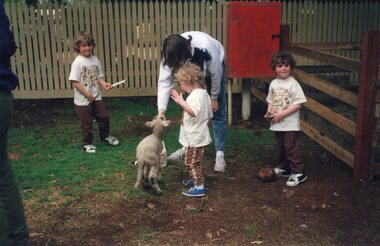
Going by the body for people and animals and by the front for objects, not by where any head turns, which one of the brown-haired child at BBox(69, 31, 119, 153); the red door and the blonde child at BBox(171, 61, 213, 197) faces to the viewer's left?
the blonde child at BBox(171, 61, 213, 197)

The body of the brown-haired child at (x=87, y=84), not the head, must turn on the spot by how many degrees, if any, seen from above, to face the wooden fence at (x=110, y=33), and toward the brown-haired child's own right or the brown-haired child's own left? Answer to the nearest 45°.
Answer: approximately 135° to the brown-haired child's own left

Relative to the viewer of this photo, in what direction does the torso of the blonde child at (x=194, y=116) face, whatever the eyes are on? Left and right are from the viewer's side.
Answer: facing to the left of the viewer

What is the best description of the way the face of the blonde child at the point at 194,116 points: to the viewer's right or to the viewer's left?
to the viewer's left

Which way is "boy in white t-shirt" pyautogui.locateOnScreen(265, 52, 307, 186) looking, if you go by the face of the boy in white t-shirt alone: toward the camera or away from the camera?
toward the camera

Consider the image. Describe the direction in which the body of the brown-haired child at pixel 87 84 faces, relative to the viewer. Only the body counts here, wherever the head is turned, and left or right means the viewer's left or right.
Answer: facing the viewer and to the right of the viewer

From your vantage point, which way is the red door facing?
toward the camera

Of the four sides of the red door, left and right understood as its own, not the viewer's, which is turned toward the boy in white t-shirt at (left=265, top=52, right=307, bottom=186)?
front

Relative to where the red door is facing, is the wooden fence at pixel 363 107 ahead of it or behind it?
ahead
